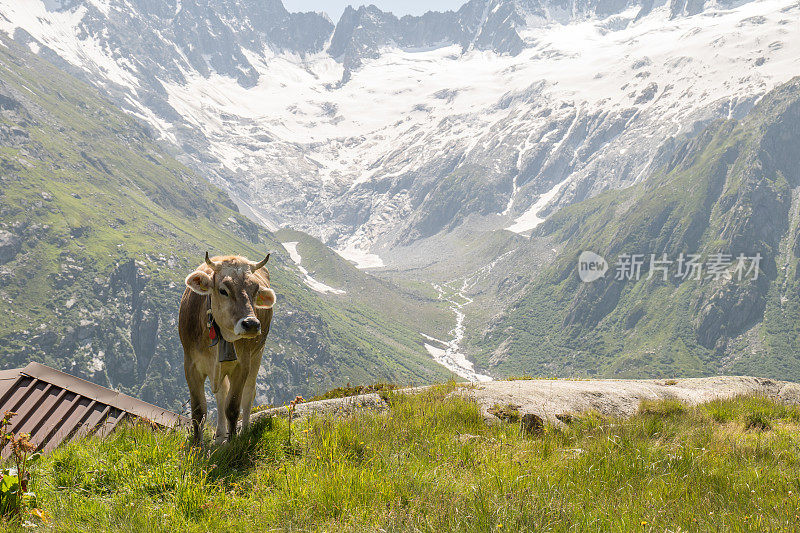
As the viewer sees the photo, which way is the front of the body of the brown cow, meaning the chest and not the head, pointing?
toward the camera

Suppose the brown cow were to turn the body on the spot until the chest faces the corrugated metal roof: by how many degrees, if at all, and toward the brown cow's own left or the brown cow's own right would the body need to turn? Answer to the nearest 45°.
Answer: approximately 135° to the brown cow's own right
